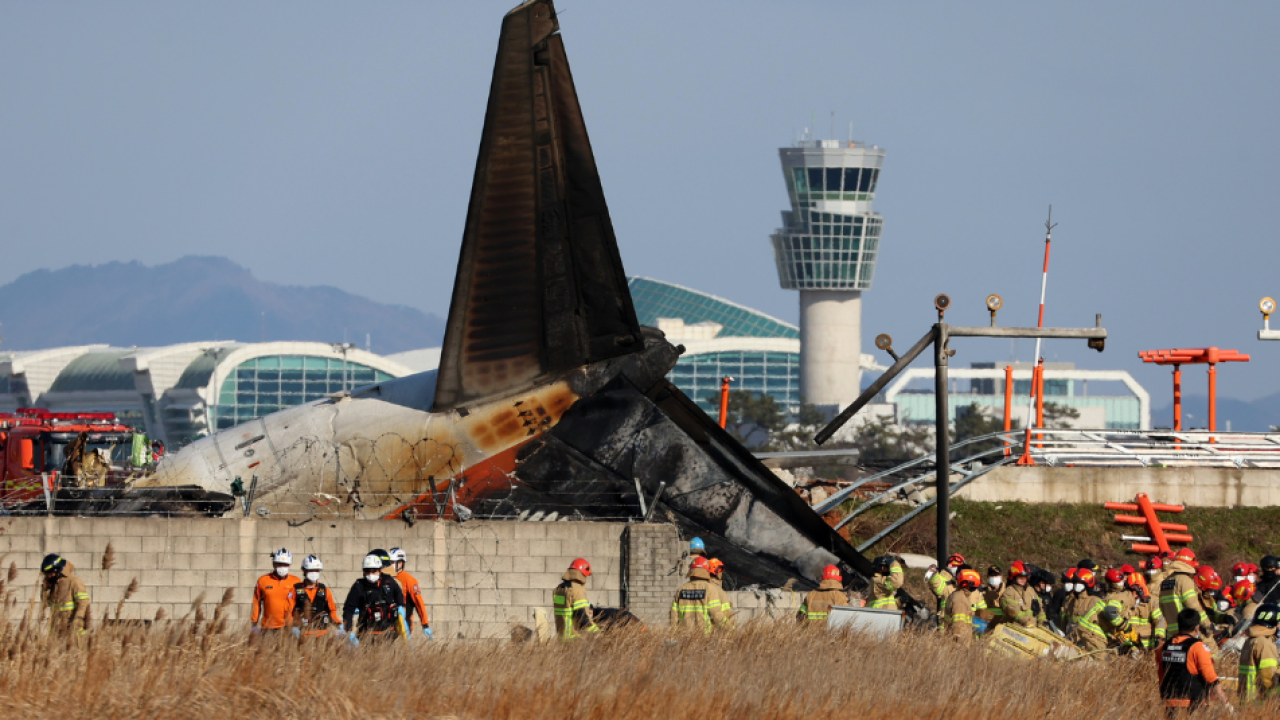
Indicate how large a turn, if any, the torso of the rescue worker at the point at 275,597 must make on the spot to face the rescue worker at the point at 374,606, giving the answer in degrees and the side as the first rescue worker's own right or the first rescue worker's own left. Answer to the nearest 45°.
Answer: approximately 45° to the first rescue worker's own left

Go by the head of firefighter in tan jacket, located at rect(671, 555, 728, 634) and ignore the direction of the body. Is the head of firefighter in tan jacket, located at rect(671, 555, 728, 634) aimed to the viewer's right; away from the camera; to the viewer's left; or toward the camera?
away from the camera

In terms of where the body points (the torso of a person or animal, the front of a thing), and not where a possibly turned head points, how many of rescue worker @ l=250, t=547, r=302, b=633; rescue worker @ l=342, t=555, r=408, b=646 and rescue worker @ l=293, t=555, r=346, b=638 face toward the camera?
3

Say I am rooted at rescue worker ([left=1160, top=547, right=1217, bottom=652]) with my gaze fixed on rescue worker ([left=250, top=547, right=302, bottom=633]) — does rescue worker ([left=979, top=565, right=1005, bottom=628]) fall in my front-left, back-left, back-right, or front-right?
front-right

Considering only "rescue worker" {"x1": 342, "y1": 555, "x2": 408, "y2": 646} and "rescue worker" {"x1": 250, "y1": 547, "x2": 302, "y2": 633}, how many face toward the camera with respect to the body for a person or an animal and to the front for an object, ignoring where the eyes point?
2

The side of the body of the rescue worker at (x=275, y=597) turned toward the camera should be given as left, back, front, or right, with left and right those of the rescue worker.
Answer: front

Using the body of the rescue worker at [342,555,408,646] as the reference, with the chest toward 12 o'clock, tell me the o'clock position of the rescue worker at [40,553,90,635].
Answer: the rescue worker at [40,553,90,635] is roughly at 4 o'clock from the rescue worker at [342,555,408,646].

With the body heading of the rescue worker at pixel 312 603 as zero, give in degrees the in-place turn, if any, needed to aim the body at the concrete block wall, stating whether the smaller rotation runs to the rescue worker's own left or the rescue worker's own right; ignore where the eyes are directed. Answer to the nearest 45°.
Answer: approximately 180°

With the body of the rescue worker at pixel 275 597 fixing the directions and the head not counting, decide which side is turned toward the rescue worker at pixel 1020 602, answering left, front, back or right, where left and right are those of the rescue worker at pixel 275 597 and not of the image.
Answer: left

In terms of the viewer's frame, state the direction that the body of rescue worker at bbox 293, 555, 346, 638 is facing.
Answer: toward the camera

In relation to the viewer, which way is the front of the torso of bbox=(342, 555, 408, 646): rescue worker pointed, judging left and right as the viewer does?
facing the viewer
